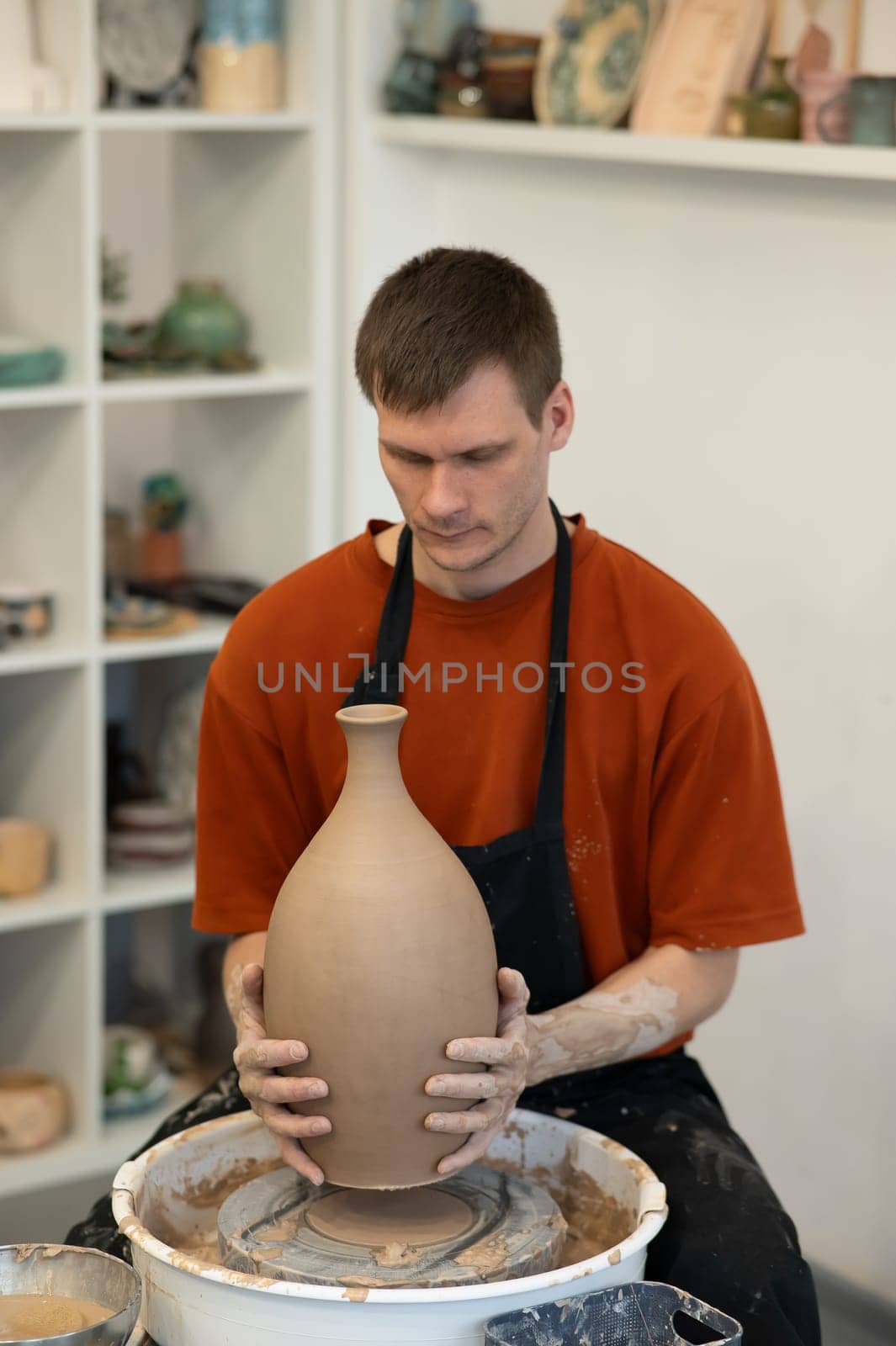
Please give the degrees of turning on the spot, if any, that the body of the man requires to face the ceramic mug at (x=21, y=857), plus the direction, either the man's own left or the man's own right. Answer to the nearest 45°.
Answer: approximately 135° to the man's own right

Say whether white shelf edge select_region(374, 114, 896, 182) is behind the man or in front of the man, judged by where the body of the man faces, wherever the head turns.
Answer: behind

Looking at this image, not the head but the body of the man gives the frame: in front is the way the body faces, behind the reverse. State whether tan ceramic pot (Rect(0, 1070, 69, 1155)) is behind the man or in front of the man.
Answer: behind

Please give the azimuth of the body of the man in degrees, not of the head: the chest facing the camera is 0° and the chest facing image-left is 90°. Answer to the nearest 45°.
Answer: approximately 0°

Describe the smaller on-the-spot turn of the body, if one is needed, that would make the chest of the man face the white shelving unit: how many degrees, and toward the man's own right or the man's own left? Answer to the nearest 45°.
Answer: approximately 135° to the man's own right

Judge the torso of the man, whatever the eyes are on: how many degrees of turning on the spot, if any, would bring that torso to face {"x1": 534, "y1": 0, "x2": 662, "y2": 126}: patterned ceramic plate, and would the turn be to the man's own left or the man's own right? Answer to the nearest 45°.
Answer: approximately 180°

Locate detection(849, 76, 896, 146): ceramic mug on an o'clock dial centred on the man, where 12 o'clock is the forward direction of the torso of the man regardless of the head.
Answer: The ceramic mug is roughly at 7 o'clock from the man.
